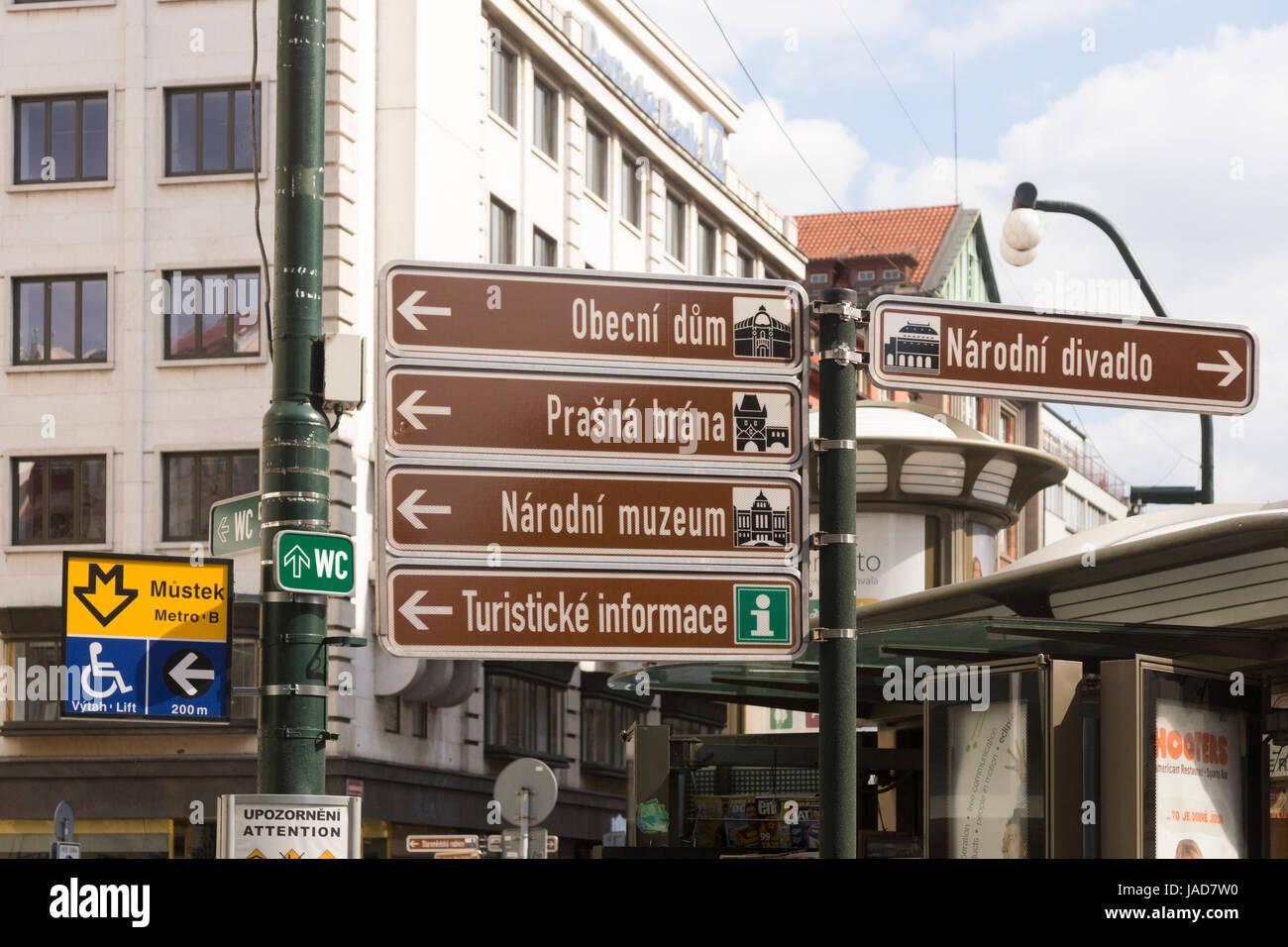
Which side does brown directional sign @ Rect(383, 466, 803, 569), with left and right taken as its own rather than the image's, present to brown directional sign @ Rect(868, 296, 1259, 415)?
left

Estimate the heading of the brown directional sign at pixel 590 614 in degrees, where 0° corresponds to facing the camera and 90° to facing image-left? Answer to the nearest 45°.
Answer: approximately 0°

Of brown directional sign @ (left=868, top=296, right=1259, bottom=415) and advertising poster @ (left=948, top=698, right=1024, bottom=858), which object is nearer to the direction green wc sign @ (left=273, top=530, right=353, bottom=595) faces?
the brown directional sign

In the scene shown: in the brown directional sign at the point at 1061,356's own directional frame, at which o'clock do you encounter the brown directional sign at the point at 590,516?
the brown directional sign at the point at 590,516 is roughly at 2 o'clock from the brown directional sign at the point at 1061,356.

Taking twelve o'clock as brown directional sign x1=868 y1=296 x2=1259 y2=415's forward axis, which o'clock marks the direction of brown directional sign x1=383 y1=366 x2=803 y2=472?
brown directional sign x1=383 y1=366 x2=803 y2=472 is roughly at 2 o'clock from brown directional sign x1=868 y1=296 x2=1259 y2=415.

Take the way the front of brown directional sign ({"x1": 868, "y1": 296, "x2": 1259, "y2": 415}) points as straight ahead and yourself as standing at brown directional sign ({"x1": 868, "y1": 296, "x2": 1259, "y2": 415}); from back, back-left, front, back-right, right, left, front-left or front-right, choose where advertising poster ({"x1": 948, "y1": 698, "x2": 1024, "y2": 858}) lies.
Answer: back

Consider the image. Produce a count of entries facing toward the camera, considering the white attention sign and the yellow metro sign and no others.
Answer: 2

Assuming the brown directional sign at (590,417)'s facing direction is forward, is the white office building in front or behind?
behind
